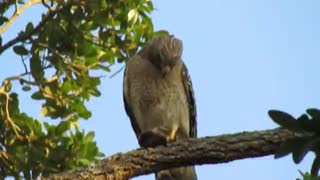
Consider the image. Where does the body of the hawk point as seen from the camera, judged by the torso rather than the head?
toward the camera

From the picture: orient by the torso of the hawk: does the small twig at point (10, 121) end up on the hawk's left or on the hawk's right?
on the hawk's right

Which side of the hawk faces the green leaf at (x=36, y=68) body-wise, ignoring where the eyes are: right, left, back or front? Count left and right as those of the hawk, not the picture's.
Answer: right

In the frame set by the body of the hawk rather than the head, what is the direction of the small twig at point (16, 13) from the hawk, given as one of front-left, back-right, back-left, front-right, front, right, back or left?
right

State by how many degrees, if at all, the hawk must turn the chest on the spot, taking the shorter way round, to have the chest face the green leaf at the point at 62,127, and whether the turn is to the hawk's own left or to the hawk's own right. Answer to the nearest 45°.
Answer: approximately 90° to the hawk's own right
